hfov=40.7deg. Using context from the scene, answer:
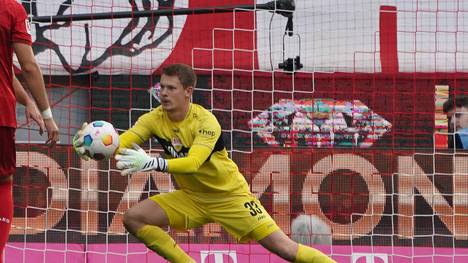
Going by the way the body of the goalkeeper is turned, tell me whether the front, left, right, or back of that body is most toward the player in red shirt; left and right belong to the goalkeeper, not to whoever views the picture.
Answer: front

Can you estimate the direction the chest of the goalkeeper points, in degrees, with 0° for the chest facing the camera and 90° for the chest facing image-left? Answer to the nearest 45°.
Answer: approximately 45°
